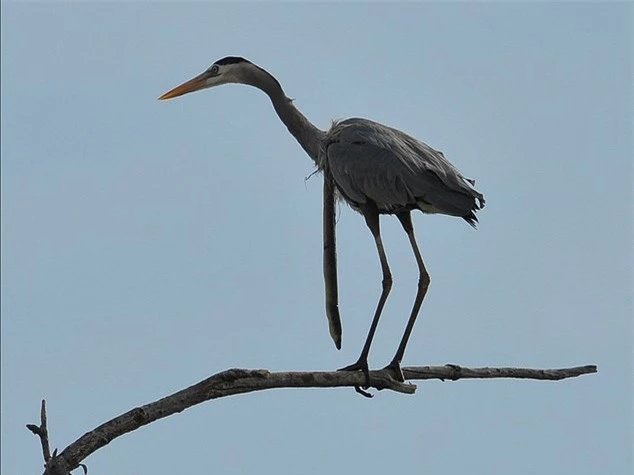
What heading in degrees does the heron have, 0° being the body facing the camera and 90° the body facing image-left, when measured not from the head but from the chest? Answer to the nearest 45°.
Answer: approximately 90°
